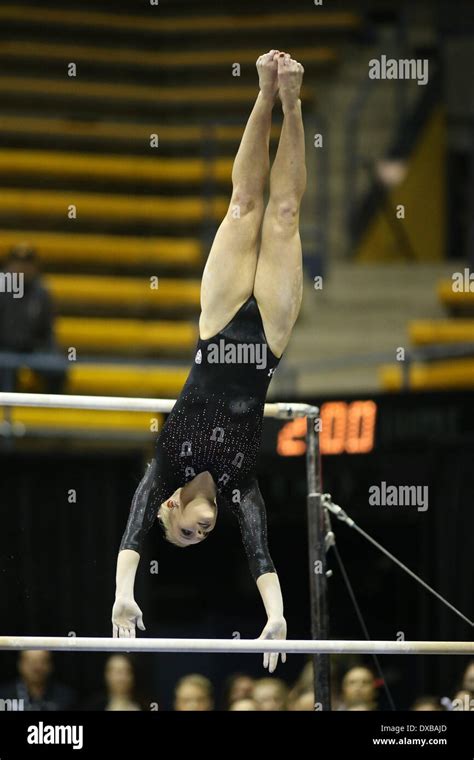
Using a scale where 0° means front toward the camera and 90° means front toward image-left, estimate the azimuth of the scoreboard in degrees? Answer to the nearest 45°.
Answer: approximately 0°

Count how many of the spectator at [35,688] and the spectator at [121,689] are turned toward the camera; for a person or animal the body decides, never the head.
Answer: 2

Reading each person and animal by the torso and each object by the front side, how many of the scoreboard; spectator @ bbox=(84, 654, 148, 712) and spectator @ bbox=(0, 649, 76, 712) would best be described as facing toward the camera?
3

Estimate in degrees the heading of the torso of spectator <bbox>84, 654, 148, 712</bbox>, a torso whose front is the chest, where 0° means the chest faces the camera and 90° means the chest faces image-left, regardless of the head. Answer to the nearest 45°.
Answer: approximately 0°
